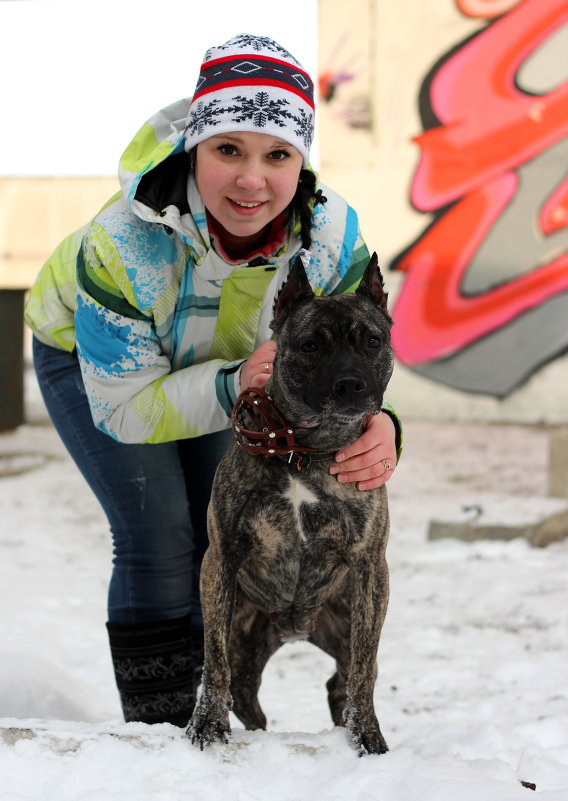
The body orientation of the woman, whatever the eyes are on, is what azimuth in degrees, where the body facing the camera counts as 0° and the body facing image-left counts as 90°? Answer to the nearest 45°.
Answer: approximately 315°

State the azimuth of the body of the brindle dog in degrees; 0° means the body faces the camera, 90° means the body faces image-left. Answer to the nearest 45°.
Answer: approximately 0°
